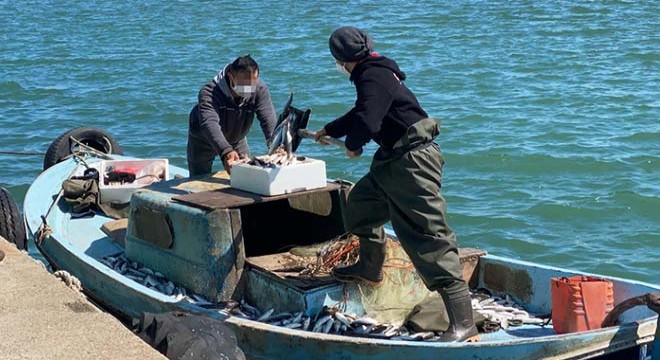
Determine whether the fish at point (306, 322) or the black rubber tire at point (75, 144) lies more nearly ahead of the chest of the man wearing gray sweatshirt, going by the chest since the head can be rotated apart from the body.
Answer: the fish

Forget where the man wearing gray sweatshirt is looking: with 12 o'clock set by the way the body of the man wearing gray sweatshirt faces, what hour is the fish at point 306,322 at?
The fish is roughly at 1 o'clock from the man wearing gray sweatshirt.

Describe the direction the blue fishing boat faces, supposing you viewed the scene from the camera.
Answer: facing away from the viewer and to the left of the viewer
